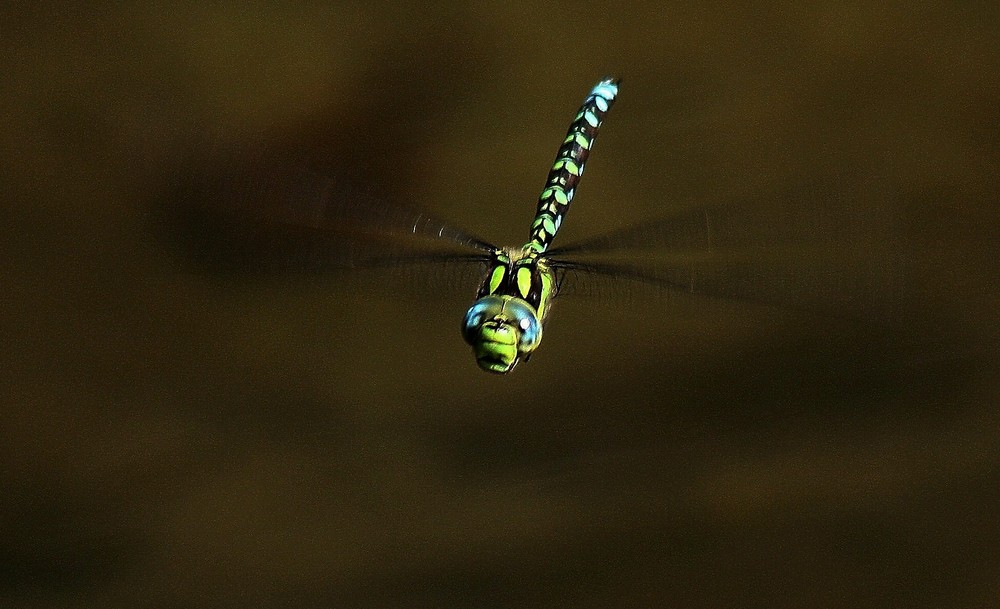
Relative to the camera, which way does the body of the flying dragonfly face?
toward the camera
